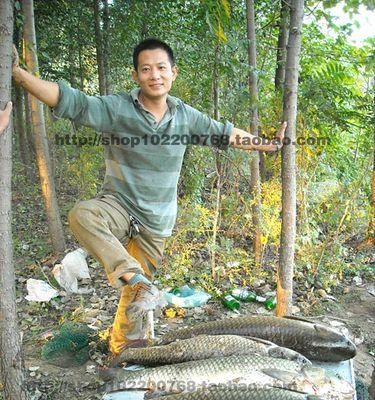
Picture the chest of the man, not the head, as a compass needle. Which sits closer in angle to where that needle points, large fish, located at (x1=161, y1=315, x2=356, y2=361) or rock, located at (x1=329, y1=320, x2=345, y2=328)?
the large fish

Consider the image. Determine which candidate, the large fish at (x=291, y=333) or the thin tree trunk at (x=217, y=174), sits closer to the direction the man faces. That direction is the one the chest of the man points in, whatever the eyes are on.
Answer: the large fish

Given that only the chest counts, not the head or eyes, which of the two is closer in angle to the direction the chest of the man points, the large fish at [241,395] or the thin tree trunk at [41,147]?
the large fish

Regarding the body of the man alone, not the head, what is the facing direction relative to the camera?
toward the camera

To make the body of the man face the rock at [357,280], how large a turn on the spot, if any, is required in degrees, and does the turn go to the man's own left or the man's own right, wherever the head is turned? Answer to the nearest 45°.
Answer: approximately 135° to the man's own left

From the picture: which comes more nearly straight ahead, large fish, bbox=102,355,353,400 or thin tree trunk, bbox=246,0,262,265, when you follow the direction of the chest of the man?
the large fish

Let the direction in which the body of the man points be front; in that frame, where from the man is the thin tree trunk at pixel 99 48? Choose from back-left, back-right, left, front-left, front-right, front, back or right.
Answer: back

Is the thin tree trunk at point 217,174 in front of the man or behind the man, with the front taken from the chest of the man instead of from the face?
behind

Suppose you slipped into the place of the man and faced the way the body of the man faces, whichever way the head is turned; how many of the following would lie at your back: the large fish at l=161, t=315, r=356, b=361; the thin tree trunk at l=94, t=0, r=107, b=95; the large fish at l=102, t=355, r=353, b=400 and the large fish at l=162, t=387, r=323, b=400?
1

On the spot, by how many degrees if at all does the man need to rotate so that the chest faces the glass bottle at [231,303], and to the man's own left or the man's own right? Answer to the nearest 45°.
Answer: approximately 135° to the man's own left
